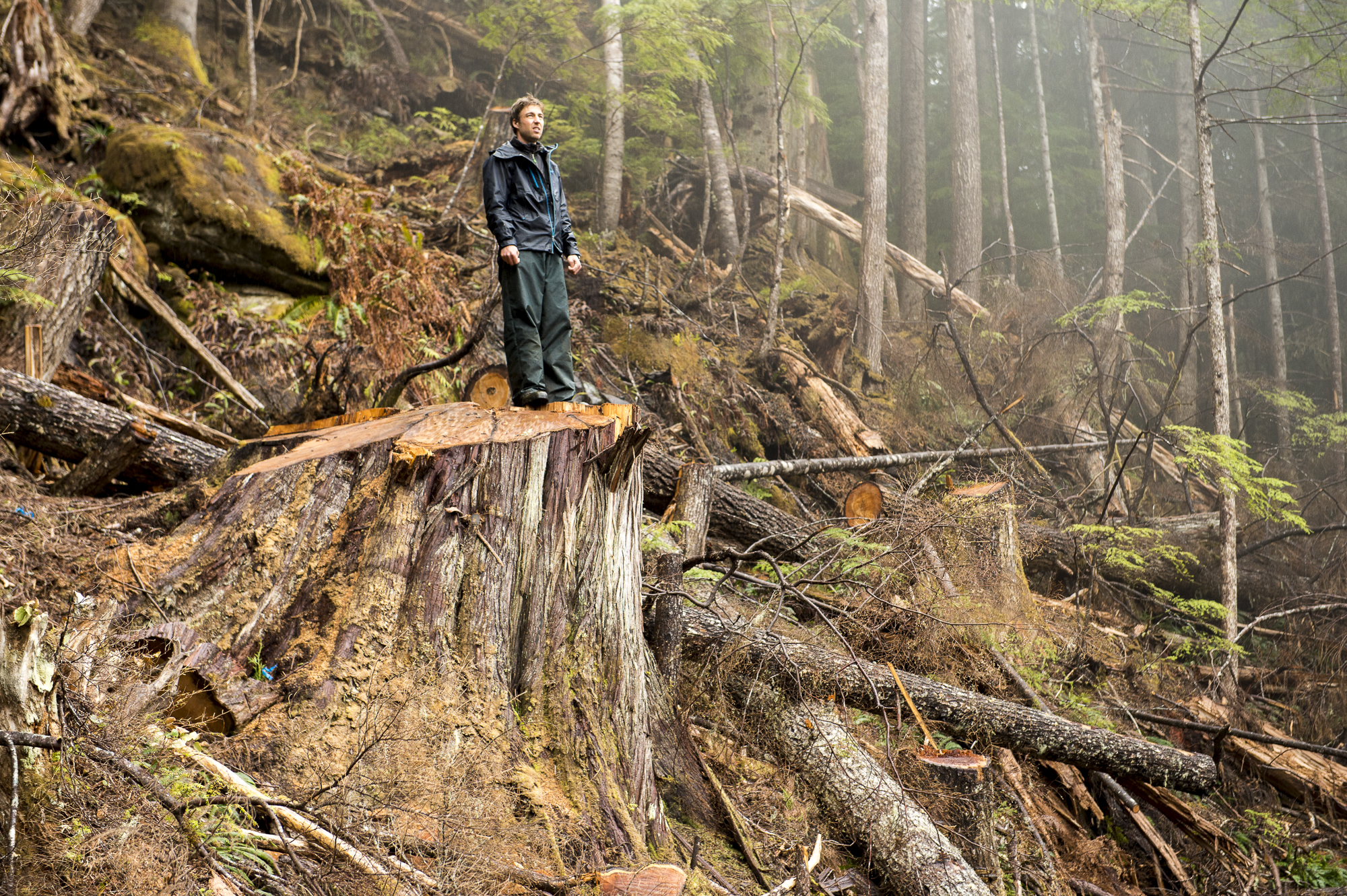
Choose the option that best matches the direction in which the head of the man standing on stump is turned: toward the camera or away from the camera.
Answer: toward the camera

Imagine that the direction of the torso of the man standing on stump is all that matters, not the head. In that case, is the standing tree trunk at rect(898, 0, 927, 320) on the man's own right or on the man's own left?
on the man's own left

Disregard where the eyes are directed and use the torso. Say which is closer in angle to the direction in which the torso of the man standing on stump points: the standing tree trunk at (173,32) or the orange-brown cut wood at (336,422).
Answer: the orange-brown cut wood

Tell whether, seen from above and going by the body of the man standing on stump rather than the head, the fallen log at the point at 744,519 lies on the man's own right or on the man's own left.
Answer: on the man's own left

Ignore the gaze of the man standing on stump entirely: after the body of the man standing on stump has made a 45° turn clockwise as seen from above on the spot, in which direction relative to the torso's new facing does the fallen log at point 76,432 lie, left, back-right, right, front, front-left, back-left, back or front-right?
right

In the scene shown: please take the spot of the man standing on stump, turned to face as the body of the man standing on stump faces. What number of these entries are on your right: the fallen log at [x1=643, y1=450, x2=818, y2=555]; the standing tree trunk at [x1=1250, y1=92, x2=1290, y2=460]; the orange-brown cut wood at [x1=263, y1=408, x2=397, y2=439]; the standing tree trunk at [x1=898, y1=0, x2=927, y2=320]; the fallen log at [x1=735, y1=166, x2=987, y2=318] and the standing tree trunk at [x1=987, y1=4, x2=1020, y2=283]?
1

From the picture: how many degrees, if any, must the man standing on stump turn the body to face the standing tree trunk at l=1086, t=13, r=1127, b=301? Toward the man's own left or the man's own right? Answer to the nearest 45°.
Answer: approximately 90° to the man's own left

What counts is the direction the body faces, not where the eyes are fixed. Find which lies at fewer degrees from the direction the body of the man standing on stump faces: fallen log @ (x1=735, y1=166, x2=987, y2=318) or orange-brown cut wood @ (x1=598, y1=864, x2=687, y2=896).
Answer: the orange-brown cut wood

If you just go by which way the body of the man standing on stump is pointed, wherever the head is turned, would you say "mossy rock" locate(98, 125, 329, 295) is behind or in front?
behind

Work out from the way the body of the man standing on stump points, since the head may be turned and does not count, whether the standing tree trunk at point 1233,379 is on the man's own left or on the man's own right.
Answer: on the man's own left

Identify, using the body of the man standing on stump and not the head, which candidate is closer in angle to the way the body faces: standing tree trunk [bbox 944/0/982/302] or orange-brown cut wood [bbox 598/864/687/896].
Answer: the orange-brown cut wood

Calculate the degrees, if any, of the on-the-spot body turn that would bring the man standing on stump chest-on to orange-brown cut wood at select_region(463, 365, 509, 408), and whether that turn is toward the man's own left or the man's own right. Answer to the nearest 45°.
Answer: approximately 135° to the man's own left

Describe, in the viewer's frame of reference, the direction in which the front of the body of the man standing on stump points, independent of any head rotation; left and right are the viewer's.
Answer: facing the viewer and to the right of the viewer

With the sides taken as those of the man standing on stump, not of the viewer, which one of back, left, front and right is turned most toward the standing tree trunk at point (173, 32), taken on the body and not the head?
back

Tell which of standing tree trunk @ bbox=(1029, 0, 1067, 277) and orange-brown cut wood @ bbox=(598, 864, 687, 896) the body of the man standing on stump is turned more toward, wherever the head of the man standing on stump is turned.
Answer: the orange-brown cut wood
